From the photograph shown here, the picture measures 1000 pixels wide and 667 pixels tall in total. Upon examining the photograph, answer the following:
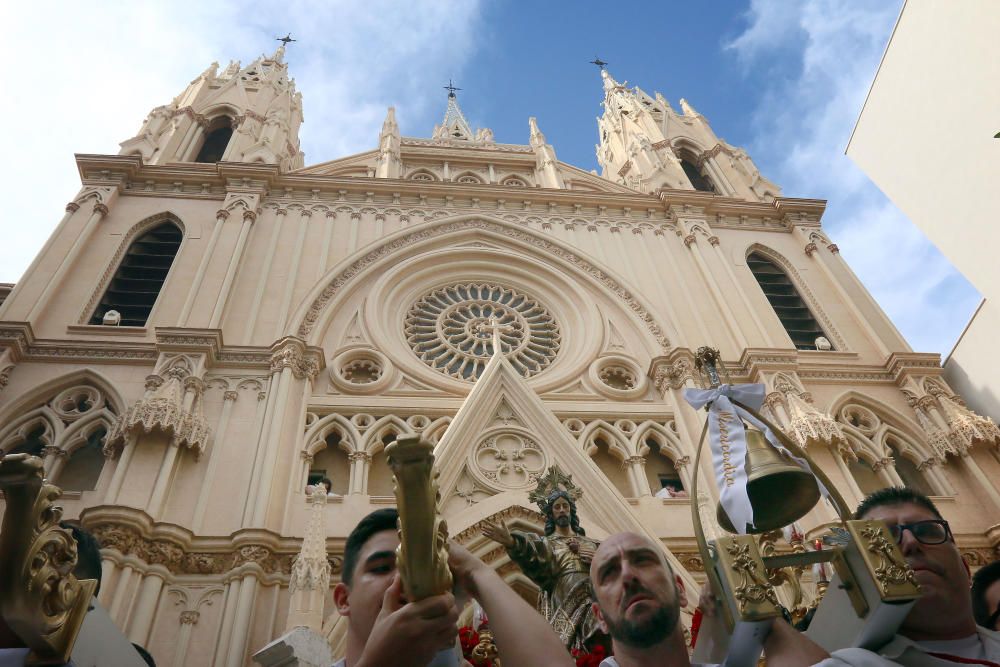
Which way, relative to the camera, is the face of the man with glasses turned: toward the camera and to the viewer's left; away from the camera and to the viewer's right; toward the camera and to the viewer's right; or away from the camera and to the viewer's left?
toward the camera and to the viewer's left

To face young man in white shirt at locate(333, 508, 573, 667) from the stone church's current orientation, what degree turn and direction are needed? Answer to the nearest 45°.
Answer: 0° — it already faces them

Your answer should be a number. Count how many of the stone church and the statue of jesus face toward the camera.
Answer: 2

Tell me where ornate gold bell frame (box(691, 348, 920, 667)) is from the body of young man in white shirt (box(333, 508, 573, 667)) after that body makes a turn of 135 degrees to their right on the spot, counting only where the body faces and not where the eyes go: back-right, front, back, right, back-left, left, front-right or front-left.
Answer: back

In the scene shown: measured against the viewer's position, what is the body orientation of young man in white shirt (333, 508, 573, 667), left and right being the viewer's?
facing the viewer and to the right of the viewer

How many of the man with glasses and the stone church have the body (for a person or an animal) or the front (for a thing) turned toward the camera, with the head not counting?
2

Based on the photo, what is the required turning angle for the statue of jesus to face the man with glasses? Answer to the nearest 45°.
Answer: approximately 45° to its left

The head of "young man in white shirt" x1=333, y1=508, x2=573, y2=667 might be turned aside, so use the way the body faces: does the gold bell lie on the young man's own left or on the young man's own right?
on the young man's own left

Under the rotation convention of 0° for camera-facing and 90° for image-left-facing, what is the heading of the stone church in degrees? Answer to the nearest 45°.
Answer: approximately 0°

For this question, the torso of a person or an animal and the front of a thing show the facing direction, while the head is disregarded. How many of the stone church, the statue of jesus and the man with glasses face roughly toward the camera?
3

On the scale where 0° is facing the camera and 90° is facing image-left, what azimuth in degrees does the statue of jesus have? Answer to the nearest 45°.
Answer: approximately 0°
